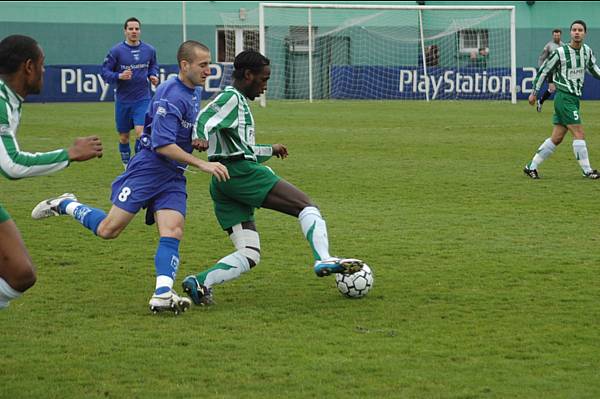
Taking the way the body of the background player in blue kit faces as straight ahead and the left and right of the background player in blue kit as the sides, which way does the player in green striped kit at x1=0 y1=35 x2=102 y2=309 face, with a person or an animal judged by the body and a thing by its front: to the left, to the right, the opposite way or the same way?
to the left

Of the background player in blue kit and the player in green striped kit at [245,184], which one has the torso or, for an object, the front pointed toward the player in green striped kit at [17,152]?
the background player in blue kit

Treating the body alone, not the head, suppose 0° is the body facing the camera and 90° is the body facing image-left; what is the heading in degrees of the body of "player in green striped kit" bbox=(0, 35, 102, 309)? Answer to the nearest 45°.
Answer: approximately 270°

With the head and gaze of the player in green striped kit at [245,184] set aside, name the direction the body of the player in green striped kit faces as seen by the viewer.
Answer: to the viewer's right

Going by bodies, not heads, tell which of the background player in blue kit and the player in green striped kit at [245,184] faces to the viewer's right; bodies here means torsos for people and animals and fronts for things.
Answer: the player in green striped kit

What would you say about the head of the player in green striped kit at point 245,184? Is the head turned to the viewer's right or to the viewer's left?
to the viewer's right

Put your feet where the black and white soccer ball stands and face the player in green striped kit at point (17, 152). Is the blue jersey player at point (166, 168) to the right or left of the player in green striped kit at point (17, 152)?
right

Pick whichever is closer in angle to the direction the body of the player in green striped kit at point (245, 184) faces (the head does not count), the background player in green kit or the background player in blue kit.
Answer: the background player in green kit

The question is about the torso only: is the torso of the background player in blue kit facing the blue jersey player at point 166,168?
yes

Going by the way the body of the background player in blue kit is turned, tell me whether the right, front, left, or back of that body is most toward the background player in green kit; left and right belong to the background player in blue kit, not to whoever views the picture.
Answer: left

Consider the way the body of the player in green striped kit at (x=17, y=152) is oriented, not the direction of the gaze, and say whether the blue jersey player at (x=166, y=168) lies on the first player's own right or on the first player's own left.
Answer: on the first player's own left

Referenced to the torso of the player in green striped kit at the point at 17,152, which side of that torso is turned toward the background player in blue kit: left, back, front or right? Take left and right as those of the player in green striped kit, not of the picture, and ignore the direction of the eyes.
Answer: left
